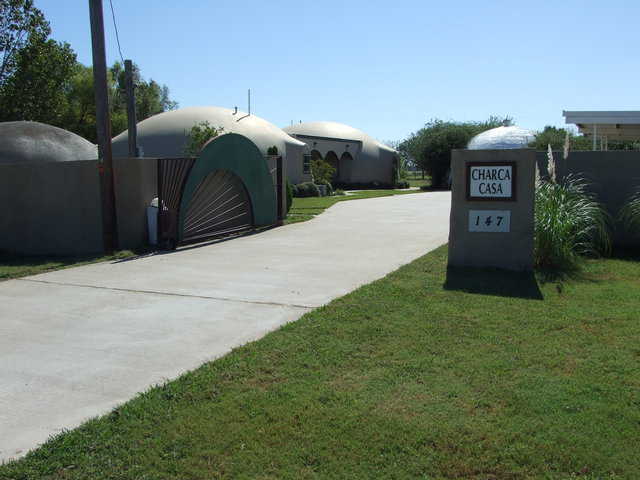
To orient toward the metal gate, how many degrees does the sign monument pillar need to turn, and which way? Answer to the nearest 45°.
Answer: approximately 135° to its right

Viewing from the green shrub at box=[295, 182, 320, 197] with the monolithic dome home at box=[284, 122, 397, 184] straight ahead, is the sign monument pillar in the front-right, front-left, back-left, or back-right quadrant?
back-right

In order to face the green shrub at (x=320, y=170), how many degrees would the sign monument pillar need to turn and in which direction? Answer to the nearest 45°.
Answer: approximately 180°

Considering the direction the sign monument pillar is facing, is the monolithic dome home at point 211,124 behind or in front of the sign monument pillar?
behind

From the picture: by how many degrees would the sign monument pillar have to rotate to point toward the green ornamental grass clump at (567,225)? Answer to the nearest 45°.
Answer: approximately 135° to its left

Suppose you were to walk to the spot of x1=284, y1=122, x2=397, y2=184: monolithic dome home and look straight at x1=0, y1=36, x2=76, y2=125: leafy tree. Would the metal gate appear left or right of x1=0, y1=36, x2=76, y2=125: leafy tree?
left

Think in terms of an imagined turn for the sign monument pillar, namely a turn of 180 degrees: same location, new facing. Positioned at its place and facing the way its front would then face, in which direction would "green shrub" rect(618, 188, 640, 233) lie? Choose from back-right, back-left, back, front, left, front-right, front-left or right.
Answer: front-right

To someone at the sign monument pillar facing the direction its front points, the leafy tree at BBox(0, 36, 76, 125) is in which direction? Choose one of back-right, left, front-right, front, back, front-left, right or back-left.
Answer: back-right

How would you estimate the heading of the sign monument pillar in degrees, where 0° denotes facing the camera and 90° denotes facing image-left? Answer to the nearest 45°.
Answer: approximately 0°

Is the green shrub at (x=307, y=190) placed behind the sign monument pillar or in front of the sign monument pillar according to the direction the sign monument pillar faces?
behind

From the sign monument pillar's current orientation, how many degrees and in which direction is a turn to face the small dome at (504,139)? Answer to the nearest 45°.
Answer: approximately 180°
